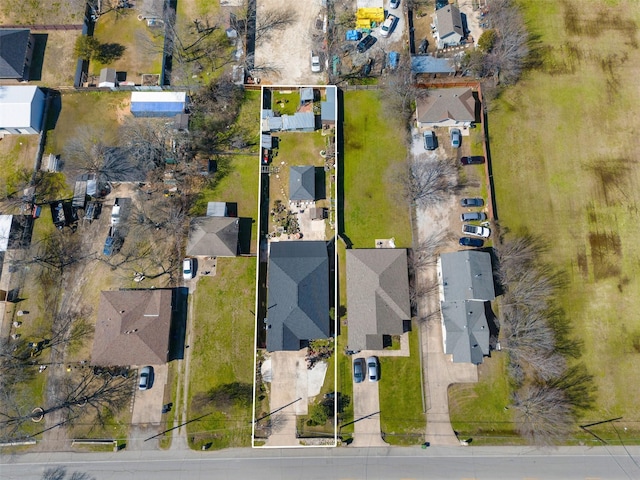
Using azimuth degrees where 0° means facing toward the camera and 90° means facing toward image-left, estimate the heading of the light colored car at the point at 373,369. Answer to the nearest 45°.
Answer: approximately 180°

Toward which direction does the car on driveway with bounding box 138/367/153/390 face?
away from the camera

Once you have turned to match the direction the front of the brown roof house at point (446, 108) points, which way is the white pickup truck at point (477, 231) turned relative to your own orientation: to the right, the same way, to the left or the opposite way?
to the left

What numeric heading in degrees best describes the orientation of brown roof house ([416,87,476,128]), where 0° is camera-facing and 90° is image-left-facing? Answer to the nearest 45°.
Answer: approximately 0°

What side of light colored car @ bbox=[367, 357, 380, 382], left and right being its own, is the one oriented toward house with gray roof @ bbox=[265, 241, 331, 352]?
left

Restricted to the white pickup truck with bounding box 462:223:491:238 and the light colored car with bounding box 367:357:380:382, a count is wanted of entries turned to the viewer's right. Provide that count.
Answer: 1

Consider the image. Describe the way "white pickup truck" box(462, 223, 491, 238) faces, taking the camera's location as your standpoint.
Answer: facing to the right of the viewer
